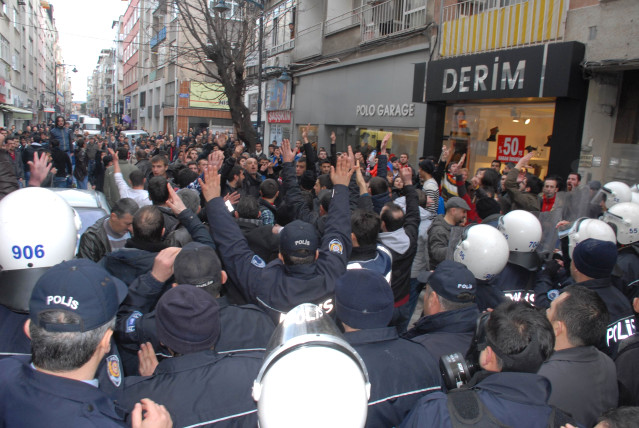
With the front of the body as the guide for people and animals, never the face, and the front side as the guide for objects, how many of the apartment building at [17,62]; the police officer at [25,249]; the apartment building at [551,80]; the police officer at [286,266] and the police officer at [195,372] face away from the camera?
3

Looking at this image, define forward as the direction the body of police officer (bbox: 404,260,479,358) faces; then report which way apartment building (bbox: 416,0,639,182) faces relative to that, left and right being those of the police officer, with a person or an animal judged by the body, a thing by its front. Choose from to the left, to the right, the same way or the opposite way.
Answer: to the left

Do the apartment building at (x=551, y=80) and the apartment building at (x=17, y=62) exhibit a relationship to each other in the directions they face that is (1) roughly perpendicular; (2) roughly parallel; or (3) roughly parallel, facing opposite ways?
roughly parallel, facing opposite ways

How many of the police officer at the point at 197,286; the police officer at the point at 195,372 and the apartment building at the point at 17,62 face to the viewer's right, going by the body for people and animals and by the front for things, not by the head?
1

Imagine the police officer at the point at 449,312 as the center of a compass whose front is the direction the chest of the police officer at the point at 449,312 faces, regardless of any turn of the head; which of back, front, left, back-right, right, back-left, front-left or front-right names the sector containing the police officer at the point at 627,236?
right

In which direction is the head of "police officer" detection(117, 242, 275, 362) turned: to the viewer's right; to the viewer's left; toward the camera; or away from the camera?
away from the camera

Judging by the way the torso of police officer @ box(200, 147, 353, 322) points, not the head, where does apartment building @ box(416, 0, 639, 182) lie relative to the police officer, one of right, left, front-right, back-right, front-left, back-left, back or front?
front-right

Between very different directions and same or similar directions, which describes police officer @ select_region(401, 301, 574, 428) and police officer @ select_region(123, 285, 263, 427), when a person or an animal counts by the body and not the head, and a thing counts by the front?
same or similar directions

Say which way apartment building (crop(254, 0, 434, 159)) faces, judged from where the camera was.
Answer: facing the viewer and to the left of the viewer

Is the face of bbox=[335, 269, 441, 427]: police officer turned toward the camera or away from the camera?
away from the camera

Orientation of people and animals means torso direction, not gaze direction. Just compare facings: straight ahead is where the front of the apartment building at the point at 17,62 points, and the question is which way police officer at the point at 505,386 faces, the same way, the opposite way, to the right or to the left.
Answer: to the left

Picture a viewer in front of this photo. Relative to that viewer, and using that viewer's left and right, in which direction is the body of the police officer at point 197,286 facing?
facing away from the viewer

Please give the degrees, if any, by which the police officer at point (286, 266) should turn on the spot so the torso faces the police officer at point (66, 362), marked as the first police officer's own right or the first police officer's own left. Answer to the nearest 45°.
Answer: approximately 135° to the first police officer's own left

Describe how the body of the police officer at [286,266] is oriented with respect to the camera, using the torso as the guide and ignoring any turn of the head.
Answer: away from the camera

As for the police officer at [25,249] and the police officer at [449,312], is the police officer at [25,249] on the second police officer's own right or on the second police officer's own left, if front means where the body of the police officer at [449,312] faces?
on the second police officer's own left

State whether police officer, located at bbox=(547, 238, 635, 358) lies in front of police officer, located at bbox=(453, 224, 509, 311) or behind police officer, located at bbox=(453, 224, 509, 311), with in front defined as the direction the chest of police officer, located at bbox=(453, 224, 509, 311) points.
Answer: behind

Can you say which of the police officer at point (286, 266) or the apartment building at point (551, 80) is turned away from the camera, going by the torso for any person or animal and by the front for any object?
the police officer

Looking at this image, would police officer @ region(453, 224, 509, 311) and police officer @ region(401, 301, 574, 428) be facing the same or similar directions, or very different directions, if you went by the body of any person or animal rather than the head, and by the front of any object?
same or similar directions
